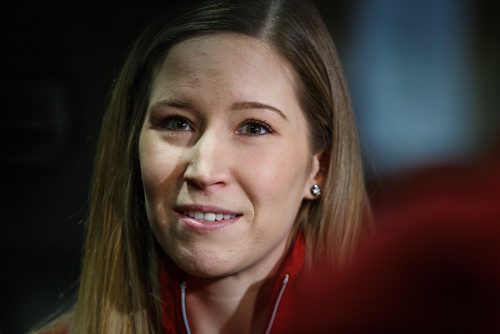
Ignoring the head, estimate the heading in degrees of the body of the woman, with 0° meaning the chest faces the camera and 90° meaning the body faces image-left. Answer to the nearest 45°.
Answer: approximately 0°
